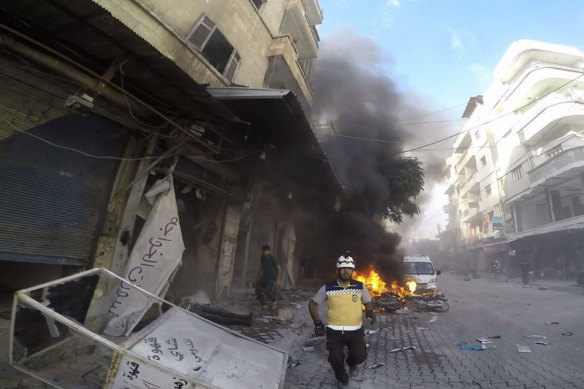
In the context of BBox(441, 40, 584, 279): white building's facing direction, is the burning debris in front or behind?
in front

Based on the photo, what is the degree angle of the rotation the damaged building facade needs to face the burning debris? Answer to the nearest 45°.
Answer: approximately 45° to its left

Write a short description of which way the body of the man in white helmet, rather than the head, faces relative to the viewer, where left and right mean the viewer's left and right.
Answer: facing the viewer

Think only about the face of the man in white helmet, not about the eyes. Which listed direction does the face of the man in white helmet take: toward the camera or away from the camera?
toward the camera

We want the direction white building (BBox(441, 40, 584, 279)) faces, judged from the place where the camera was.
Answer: facing the viewer and to the left of the viewer

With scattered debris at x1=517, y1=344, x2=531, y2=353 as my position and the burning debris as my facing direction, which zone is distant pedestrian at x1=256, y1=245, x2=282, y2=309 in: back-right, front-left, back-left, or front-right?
front-left

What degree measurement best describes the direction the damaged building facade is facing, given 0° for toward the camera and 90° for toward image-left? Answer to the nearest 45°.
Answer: approximately 315°

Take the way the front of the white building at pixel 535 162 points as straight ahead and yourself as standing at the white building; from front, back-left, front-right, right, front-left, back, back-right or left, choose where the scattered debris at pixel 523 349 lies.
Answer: front-left

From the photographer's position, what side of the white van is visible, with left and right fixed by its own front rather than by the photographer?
front

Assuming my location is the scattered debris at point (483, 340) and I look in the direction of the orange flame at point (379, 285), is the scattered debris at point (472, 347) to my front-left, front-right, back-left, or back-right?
back-left

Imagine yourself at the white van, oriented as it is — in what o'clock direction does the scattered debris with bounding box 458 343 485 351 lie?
The scattered debris is roughly at 12 o'clock from the white van.

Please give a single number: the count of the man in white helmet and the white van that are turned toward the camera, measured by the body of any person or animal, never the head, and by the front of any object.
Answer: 2

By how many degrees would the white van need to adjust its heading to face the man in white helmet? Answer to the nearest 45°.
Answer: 0° — it already faces them
